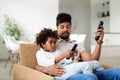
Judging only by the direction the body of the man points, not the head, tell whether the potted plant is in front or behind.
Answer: behind

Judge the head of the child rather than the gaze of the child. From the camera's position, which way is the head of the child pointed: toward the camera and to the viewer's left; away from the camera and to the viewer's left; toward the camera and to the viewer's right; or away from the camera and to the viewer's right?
toward the camera and to the viewer's right

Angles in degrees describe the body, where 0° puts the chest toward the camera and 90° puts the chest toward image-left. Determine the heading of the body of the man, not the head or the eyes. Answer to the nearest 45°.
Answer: approximately 315°
